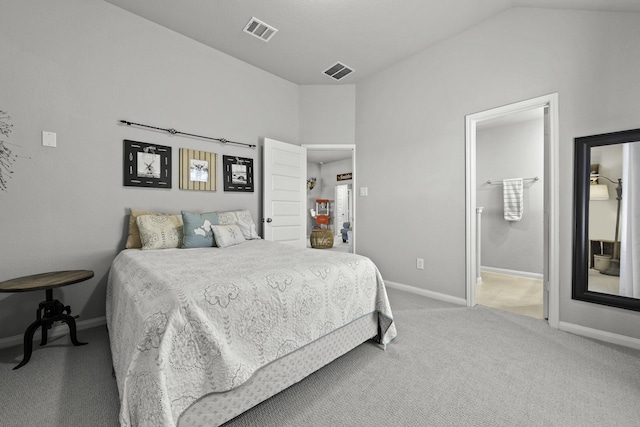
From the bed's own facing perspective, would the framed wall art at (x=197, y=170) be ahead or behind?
behind

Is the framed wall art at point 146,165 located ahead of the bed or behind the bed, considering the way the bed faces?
behind

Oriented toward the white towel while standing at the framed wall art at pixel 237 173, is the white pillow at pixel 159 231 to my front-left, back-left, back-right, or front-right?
back-right

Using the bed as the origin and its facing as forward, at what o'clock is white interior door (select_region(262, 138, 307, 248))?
The white interior door is roughly at 8 o'clock from the bed.

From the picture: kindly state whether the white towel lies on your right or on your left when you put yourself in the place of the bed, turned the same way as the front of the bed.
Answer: on your left

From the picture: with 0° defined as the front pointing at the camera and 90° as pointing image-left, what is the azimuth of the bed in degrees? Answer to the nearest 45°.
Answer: approximately 315°

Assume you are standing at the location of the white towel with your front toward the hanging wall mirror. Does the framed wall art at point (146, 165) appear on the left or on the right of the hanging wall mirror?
right

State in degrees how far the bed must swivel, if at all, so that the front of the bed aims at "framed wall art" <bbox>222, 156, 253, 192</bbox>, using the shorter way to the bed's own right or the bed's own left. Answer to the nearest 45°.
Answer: approximately 135° to the bed's own left
